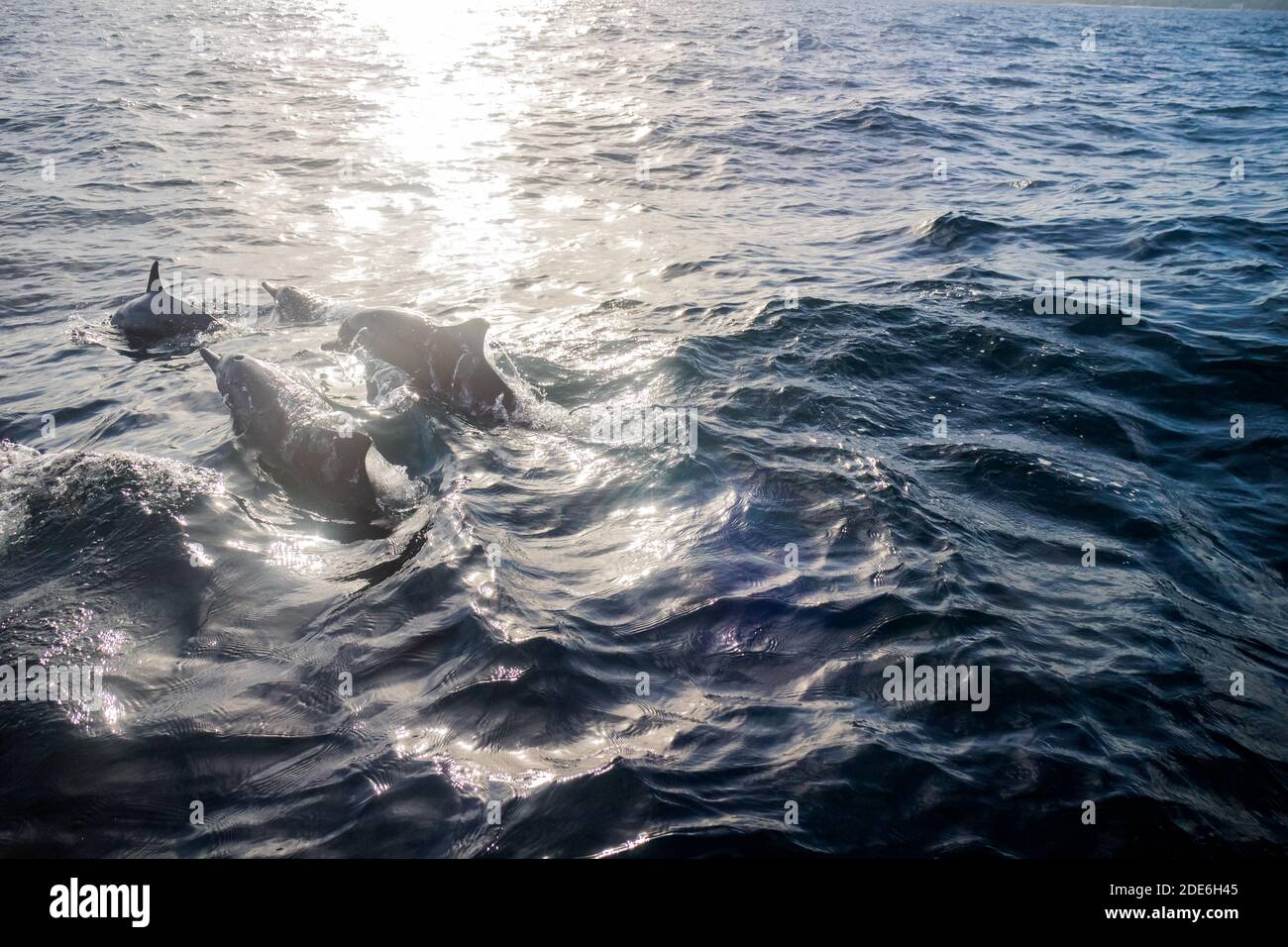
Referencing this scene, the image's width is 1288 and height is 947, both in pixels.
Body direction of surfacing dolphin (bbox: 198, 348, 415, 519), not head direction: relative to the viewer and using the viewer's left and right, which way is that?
facing away from the viewer and to the left of the viewer

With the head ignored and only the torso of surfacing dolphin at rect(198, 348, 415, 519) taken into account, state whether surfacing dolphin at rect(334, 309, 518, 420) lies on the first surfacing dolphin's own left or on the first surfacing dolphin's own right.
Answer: on the first surfacing dolphin's own right

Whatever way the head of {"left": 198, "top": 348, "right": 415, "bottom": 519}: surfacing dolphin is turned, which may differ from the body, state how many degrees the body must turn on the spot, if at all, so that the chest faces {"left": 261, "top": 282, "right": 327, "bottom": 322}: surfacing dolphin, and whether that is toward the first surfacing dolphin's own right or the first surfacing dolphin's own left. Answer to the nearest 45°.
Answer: approximately 45° to the first surfacing dolphin's own right
